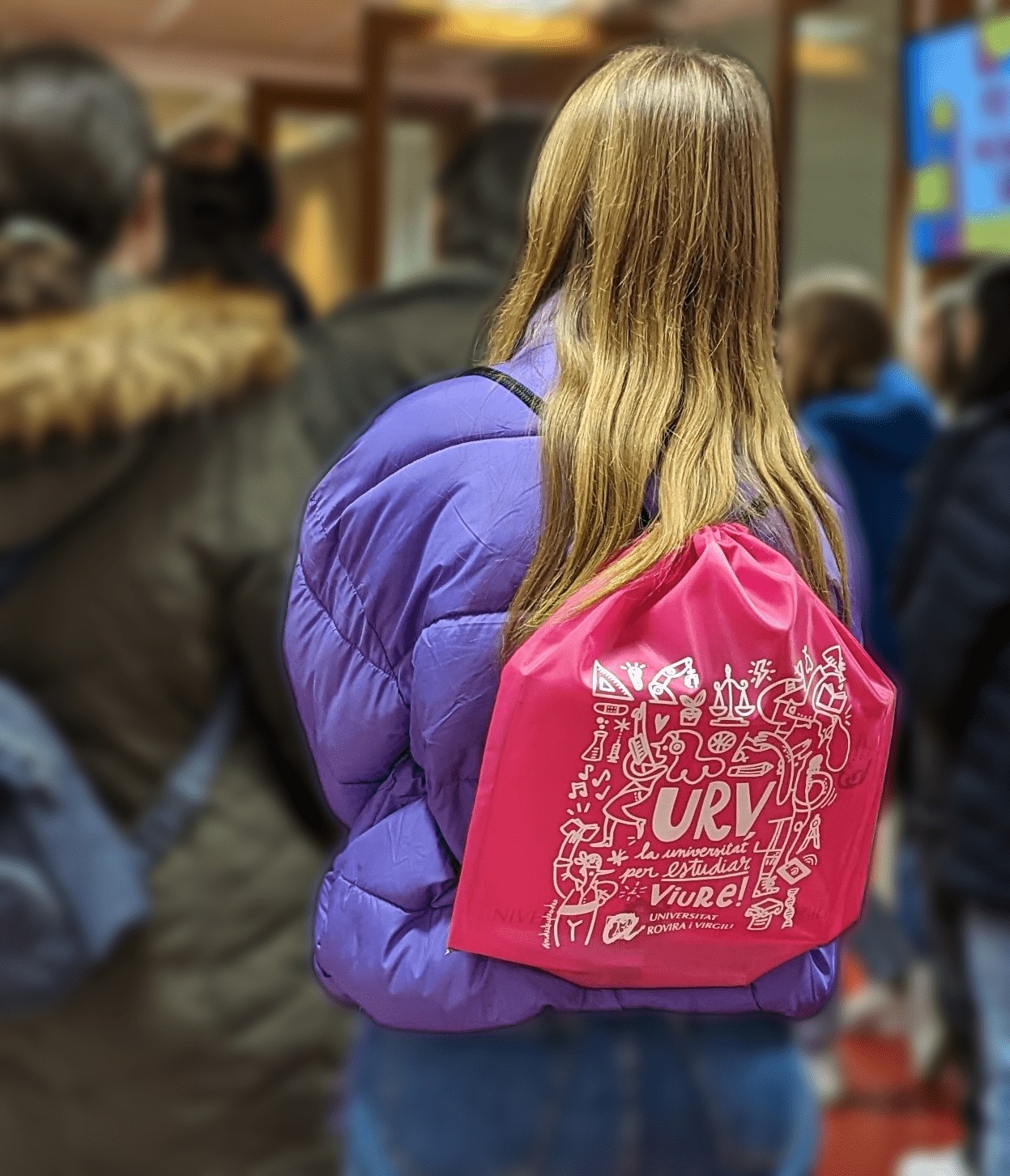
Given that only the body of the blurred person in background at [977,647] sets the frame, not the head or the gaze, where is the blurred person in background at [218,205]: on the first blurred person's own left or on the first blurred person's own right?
on the first blurred person's own left

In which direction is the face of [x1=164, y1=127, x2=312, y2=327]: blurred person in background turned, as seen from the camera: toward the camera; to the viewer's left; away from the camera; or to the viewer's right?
away from the camera

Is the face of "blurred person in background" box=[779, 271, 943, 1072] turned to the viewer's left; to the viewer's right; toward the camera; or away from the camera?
away from the camera

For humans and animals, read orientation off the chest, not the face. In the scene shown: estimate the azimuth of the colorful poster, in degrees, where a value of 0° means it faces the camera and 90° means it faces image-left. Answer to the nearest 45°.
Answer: approximately 45°

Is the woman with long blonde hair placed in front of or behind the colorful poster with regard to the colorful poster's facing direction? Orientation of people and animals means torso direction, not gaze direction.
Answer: in front

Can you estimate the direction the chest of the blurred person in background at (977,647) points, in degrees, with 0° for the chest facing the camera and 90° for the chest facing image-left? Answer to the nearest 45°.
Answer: approximately 135°

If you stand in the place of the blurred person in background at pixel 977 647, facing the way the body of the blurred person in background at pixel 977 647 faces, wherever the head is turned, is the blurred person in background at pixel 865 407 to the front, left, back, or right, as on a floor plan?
front

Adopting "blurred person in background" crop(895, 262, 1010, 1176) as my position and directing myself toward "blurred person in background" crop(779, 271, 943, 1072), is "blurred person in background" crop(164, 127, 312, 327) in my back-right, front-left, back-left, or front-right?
front-left

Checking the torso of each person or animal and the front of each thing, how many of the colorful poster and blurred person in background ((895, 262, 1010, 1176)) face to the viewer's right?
0

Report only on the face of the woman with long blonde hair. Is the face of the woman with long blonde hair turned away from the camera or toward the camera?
away from the camera

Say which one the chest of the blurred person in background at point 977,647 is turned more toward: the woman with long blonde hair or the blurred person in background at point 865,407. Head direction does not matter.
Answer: the blurred person in background

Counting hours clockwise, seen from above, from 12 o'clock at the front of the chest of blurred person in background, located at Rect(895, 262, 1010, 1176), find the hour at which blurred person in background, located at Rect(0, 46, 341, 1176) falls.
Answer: blurred person in background, located at Rect(0, 46, 341, 1176) is roughly at 9 o'clock from blurred person in background, located at Rect(895, 262, 1010, 1176).
